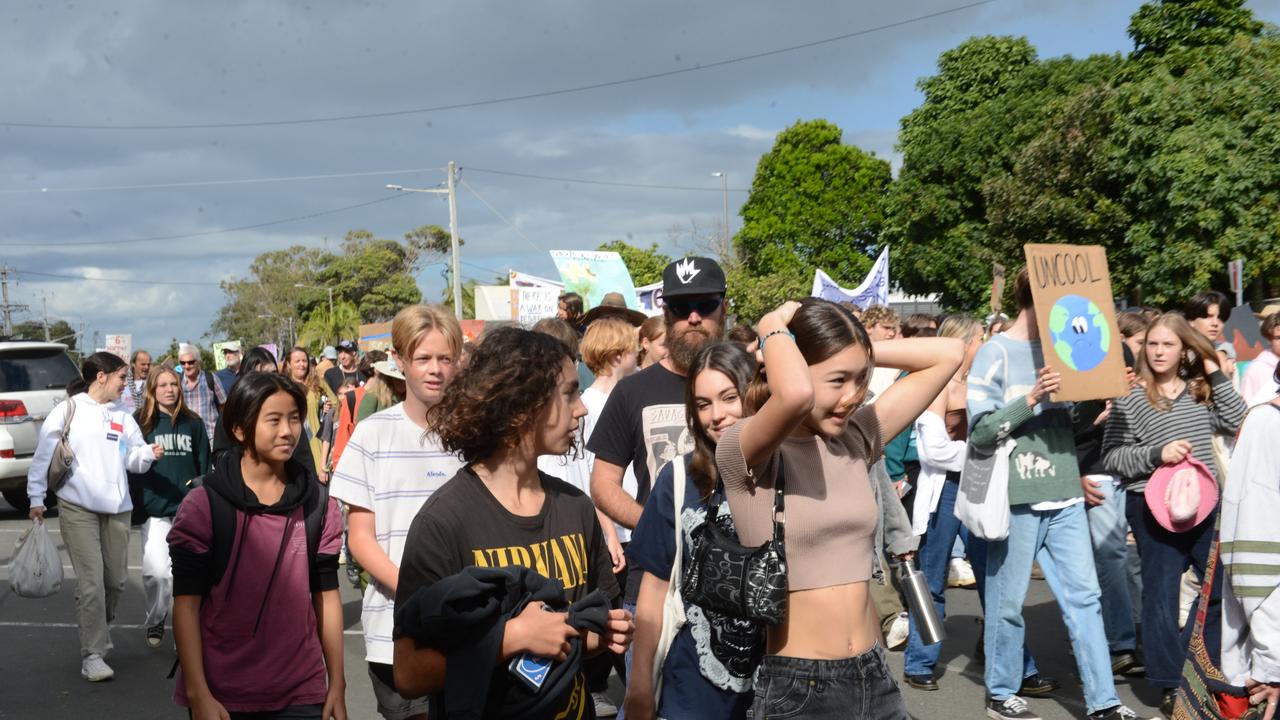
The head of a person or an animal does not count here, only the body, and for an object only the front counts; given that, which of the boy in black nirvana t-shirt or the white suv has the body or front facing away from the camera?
the white suv

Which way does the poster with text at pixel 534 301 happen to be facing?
toward the camera

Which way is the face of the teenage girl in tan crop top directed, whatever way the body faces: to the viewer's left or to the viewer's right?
to the viewer's right

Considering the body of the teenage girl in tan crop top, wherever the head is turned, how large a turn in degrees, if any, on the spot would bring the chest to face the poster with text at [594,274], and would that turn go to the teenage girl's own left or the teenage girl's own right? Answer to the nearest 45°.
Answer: approximately 135° to the teenage girl's own left

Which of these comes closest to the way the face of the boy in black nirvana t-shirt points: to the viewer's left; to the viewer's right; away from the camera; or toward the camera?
to the viewer's right

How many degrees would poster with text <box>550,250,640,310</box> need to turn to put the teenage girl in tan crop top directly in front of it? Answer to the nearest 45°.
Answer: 0° — it already faces them

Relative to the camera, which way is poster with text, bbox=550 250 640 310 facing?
toward the camera

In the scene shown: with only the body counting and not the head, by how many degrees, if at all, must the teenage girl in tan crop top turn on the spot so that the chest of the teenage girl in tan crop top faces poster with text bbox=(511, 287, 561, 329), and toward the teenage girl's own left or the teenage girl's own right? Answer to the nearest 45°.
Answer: approximately 135° to the teenage girl's own left

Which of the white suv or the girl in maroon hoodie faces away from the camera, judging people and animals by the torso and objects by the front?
the white suv

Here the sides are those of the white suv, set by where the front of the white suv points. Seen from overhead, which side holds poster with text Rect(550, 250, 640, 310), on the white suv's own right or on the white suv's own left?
on the white suv's own right

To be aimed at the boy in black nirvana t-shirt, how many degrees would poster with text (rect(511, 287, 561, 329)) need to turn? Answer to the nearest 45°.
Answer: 0° — it already faces them

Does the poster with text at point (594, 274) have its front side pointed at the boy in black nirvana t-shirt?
yes

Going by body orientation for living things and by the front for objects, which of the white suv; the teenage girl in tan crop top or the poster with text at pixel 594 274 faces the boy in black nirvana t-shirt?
the poster with text

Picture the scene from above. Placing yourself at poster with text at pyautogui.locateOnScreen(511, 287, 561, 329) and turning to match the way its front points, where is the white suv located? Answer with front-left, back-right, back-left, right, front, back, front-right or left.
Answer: front-right
